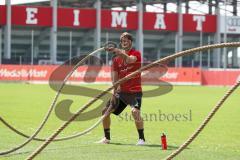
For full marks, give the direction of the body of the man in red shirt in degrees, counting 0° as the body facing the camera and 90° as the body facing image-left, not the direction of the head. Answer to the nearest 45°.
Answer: approximately 45°
